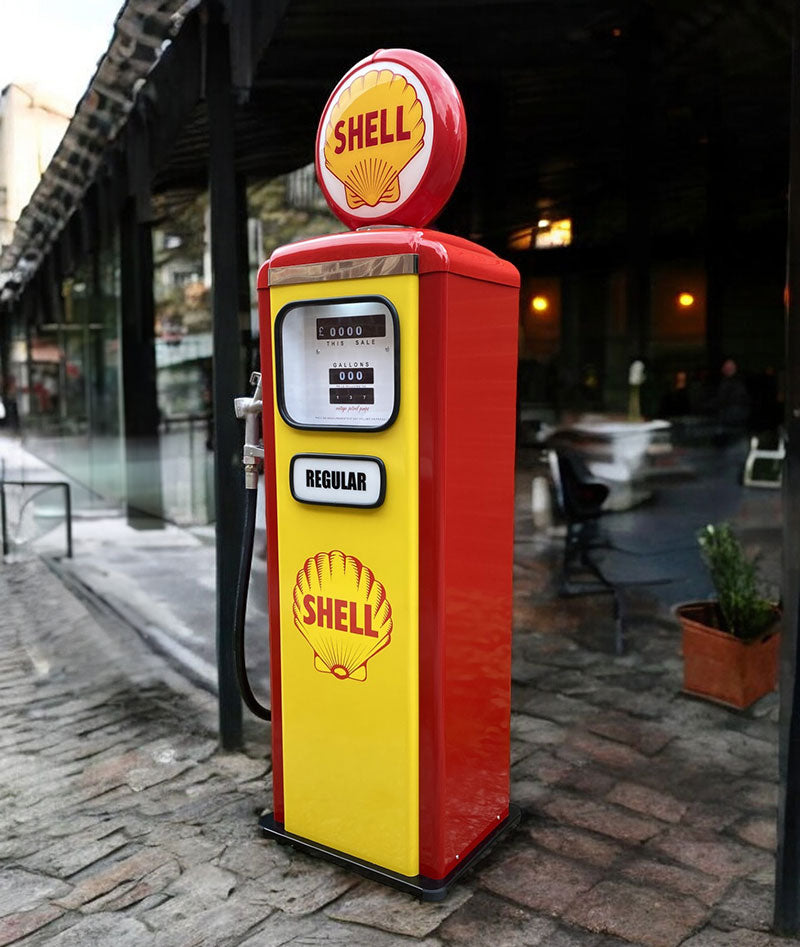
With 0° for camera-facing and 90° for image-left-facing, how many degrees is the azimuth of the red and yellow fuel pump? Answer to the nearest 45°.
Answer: approximately 45°

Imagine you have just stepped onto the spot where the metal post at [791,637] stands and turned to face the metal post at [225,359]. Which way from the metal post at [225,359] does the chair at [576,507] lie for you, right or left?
right

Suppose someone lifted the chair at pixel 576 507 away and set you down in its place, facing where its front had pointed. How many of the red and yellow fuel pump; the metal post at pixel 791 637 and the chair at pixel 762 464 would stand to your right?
2

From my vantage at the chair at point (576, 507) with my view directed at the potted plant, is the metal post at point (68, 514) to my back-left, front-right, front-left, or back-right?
back-right

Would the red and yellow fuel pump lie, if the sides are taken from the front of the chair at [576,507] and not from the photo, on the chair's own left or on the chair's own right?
on the chair's own right

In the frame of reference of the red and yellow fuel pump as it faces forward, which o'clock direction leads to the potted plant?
The potted plant is roughly at 6 o'clock from the red and yellow fuel pump.

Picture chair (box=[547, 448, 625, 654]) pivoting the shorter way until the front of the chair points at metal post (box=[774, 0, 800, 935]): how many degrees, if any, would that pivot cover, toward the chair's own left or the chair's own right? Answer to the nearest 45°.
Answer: approximately 90° to the chair's own right

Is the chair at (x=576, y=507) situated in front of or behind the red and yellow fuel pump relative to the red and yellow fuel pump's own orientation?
behind
